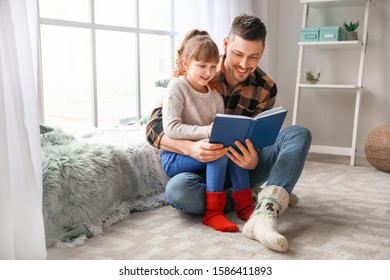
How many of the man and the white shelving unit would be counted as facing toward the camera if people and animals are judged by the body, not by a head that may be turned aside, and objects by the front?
2

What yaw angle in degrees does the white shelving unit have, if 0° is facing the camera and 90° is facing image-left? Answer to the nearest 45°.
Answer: approximately 0°

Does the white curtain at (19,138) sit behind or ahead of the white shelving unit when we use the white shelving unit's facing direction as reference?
ahead

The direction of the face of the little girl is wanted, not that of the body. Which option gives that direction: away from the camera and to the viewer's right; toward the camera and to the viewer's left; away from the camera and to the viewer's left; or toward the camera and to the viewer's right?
toward the camera and to the viewer's right

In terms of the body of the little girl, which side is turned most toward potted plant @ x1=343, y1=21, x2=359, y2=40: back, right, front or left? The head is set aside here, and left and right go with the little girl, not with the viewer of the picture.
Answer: left

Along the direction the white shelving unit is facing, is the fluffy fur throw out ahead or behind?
ahead

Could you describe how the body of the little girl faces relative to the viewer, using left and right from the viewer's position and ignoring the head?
facing the viewer and to the right of the viewer

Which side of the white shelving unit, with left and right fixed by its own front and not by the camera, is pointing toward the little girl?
front

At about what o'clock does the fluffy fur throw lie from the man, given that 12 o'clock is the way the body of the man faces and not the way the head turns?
The fluffy fur throw is roughly at 3 o'clock from the man.

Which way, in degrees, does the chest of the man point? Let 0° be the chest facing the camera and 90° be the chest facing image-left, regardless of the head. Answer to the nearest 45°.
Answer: approximately 0°
